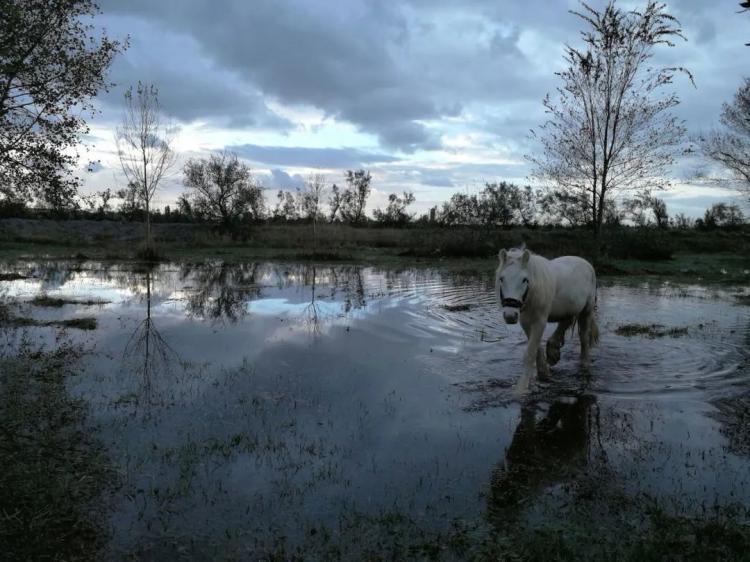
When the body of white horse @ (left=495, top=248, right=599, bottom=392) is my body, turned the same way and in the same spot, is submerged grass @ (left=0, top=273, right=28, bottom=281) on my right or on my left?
on my right

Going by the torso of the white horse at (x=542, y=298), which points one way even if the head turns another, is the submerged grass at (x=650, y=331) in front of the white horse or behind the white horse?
behind

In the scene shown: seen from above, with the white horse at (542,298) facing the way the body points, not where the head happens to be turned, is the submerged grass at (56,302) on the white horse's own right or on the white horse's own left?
on the white horse's own right

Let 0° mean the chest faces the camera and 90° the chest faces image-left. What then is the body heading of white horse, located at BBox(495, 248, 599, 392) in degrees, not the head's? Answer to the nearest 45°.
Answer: approximately 45°
